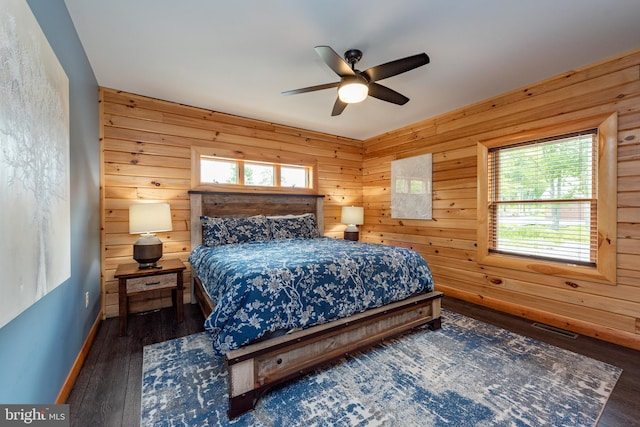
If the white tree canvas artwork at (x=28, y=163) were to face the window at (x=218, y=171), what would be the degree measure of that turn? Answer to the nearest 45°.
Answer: approximately 45° to its left

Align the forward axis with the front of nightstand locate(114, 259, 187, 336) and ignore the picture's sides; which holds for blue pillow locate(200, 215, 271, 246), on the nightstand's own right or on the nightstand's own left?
on the nightstand's own left

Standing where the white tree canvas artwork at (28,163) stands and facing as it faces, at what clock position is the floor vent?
The floor vent is roughly at 1 o'clock from the white tree canvas artwork.

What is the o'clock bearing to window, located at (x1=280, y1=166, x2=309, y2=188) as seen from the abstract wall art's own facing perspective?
The window is roughly at 1 o'clock from the abstract wall art.

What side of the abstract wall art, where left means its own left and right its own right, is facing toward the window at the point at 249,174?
front

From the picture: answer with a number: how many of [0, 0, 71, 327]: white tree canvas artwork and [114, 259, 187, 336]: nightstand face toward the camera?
1

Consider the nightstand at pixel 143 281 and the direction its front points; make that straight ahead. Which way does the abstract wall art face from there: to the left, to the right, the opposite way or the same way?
to the right

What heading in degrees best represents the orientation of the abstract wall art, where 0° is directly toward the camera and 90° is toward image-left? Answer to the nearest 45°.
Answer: approximately 45°

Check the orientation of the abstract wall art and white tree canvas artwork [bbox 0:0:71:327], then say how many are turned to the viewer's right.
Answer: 1

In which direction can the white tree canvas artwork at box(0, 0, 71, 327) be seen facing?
to the viewer's right

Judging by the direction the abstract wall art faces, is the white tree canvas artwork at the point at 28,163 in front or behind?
in front

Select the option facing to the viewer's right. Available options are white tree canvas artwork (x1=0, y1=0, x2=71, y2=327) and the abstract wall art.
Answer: the white tree canvas artwork

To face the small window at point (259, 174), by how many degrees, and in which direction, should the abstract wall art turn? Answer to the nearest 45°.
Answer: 0° — it already faces it

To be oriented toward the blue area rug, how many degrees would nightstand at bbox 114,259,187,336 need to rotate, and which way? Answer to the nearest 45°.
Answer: approximately 45° to its left
